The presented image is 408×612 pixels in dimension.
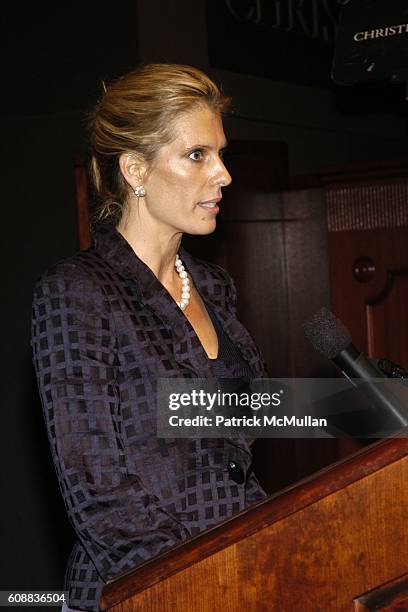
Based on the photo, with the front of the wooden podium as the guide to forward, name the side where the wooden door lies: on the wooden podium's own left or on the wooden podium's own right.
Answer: on the wooden podium's own left

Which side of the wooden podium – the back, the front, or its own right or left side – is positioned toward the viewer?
right

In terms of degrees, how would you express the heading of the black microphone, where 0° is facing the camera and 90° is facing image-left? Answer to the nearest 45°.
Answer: approximately 90°

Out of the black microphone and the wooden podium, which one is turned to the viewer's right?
the wooden podium

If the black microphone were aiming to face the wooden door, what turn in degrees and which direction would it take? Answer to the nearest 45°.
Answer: approximately 90° to its right

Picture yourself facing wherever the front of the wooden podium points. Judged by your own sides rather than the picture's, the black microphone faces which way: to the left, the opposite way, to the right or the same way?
the opposite way

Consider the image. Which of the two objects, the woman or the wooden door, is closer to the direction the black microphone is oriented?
the woman

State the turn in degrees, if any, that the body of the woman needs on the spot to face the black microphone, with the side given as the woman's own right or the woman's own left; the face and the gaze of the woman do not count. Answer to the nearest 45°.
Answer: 0° — they already face it

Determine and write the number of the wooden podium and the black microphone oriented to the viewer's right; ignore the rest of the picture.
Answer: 1

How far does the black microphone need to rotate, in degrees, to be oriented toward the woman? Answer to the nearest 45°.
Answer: approximately 45° to its right

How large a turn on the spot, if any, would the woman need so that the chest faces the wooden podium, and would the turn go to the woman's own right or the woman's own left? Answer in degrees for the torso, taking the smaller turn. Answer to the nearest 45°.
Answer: approximately 45° to the woman's own right

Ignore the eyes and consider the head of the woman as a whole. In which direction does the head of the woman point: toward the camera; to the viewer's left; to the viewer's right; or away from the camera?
to the viewer's right

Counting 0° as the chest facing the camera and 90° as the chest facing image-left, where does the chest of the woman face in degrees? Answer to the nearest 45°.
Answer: approximately 315°
